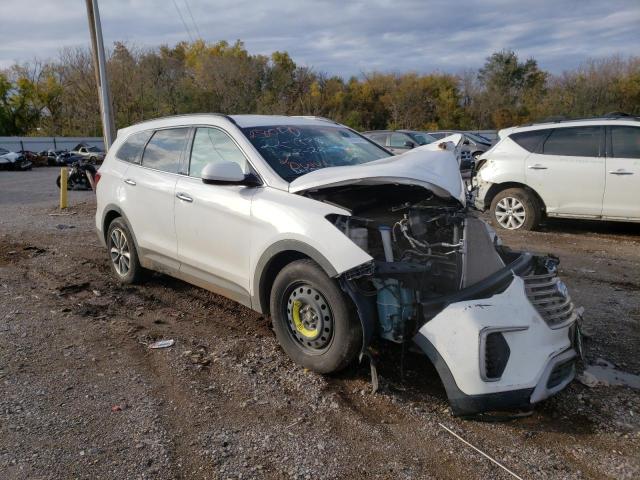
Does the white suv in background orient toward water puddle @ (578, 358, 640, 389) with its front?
no

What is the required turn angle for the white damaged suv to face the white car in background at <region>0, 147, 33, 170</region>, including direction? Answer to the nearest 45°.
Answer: approximately 180°

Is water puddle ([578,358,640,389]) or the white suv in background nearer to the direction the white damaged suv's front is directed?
the water puddle

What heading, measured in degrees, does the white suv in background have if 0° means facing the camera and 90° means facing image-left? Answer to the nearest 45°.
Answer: approximately 270°

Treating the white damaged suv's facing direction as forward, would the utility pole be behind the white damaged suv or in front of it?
behind

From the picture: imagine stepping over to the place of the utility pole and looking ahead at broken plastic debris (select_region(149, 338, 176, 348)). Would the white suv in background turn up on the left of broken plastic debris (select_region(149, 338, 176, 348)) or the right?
left

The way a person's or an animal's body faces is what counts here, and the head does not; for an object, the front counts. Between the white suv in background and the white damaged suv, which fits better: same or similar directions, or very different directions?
same or similar directions

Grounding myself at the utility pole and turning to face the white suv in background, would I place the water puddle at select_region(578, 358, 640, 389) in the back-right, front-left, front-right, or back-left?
front-right

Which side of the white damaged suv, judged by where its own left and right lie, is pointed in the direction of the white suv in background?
left

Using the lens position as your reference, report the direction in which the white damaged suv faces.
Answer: facing the viewer and to the right of the viewer

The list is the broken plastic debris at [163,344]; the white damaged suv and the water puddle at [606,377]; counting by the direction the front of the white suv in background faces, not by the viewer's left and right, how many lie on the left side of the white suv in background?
0

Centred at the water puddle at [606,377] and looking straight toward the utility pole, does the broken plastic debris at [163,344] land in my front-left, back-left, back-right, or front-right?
front-left

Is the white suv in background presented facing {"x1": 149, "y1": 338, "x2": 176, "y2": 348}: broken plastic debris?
no

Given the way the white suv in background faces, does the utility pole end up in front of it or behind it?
behind

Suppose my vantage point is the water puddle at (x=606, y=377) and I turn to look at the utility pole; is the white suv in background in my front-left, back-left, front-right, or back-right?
front-right

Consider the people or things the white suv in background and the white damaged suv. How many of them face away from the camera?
0
